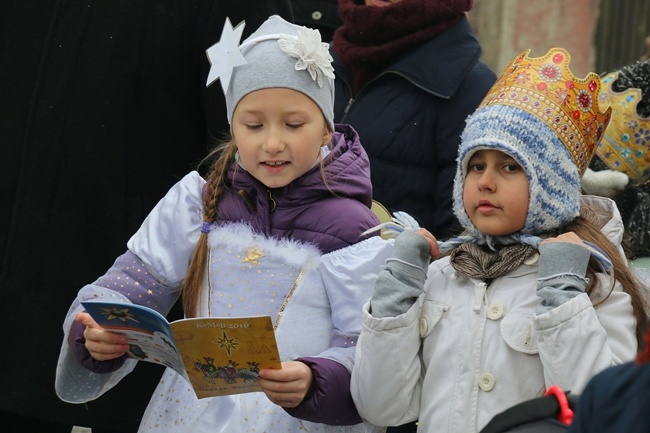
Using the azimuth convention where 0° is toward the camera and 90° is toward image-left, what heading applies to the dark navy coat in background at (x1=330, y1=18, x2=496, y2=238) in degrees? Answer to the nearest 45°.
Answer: approximately 45°

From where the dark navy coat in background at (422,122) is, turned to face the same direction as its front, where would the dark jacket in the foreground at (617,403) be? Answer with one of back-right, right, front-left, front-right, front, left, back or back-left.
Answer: front-left

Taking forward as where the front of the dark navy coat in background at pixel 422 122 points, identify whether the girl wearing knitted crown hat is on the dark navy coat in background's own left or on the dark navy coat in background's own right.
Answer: on the dark navy coat in background's own left
